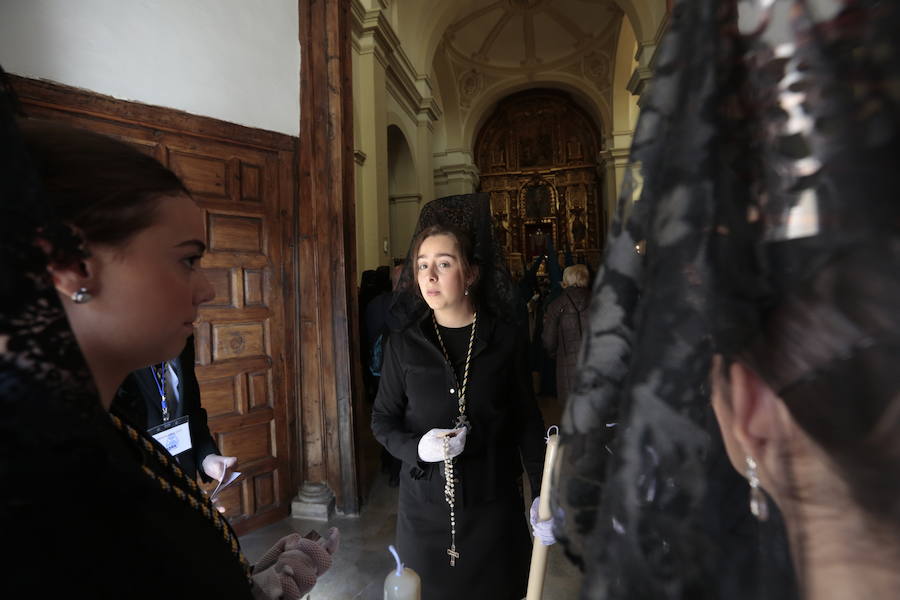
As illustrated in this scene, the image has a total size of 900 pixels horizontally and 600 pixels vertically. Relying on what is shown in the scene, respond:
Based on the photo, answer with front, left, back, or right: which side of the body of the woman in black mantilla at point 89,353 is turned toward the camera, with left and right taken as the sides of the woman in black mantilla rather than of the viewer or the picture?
right

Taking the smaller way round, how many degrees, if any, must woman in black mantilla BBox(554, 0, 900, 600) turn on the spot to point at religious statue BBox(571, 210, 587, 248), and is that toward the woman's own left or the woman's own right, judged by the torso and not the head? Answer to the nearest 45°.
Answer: approximately 45° to the woman's own right

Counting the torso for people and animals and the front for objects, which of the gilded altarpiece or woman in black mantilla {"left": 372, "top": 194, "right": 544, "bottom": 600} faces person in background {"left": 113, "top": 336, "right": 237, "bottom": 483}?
the gilded altarpiece

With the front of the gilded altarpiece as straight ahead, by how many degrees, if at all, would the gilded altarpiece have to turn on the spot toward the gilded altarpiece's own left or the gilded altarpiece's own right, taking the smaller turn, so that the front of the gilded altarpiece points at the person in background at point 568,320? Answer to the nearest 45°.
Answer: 0° — it already faces them

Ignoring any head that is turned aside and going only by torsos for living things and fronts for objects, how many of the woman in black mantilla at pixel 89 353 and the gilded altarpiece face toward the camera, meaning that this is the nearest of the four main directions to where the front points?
1

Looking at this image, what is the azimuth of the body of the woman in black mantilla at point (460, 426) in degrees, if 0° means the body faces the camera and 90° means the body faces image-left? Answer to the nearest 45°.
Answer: approximately 0°

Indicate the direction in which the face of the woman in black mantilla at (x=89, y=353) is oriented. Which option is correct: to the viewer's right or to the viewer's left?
to the viewer's right
